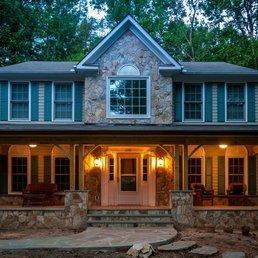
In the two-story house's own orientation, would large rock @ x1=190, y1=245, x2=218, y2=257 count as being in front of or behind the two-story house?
in front

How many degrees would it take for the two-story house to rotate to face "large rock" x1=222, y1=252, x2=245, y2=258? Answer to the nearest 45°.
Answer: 0° — it already faces it

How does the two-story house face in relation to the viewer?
toward the camera

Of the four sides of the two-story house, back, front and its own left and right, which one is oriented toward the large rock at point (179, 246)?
front
